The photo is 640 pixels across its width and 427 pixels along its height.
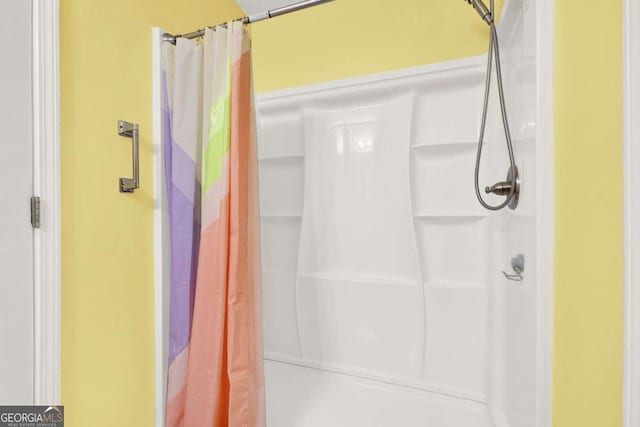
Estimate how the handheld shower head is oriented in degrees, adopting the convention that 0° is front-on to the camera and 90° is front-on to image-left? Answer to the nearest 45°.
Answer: approximately 90°

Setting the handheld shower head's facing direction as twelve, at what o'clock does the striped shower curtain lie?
The striped shower curtain is roughly at 11 o'clock from the handheld shower head.

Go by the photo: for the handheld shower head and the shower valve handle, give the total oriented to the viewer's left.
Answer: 2

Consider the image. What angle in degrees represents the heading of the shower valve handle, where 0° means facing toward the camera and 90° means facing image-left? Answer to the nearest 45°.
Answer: approximately 90°

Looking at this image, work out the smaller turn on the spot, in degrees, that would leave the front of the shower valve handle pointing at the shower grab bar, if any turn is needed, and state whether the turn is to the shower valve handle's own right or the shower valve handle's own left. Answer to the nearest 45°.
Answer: approximately 45° to the shower valve handle's own left
